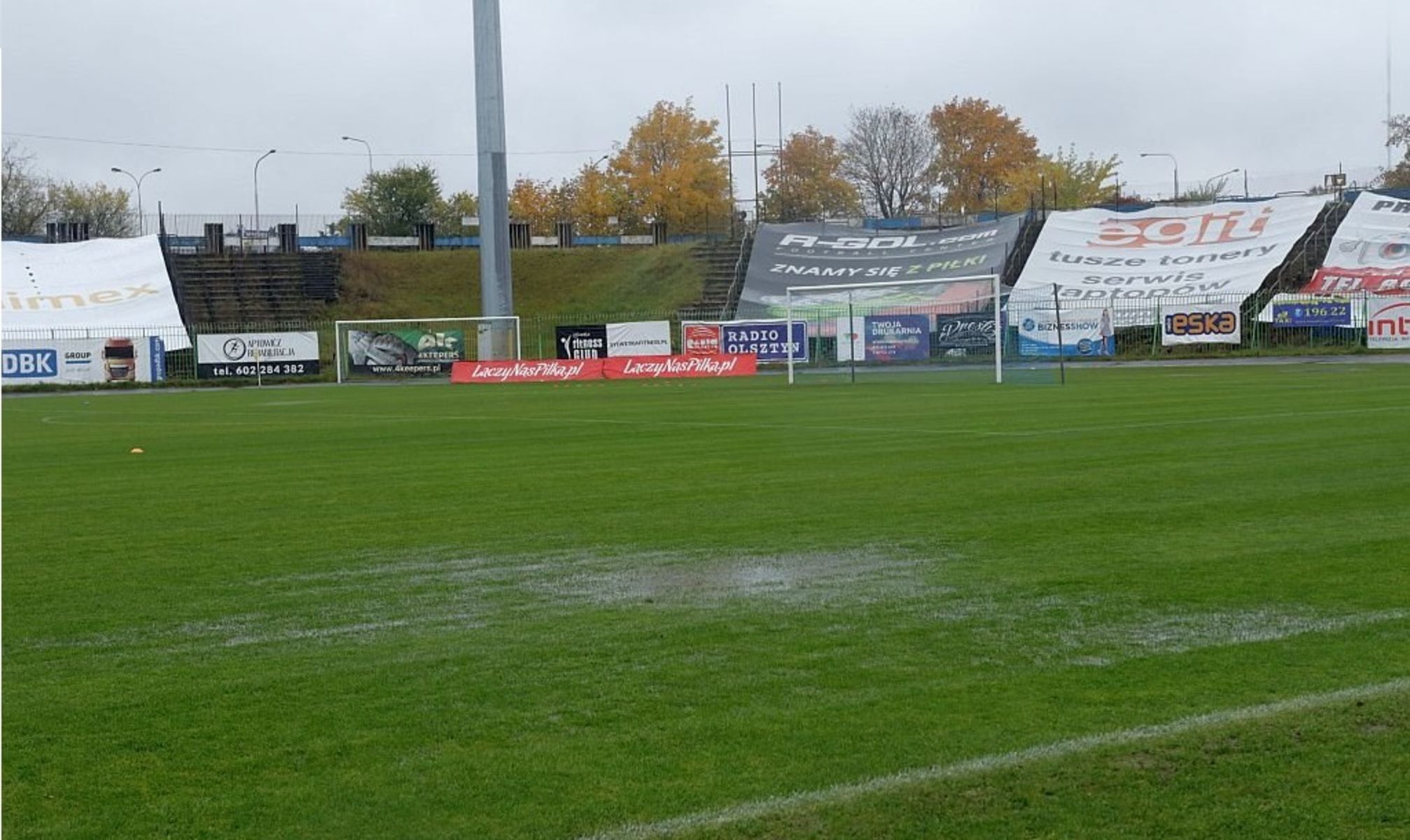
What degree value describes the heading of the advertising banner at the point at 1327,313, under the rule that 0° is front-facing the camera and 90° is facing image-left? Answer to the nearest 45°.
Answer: approximately 0°

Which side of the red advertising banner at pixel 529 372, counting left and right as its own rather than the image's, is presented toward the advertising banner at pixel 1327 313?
left

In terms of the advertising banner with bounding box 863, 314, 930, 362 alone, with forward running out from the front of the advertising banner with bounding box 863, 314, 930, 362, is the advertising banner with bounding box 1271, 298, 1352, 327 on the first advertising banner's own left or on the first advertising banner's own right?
on the first advertising banner's own left

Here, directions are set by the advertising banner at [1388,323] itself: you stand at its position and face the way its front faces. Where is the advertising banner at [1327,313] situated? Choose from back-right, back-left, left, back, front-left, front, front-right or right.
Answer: back-right
